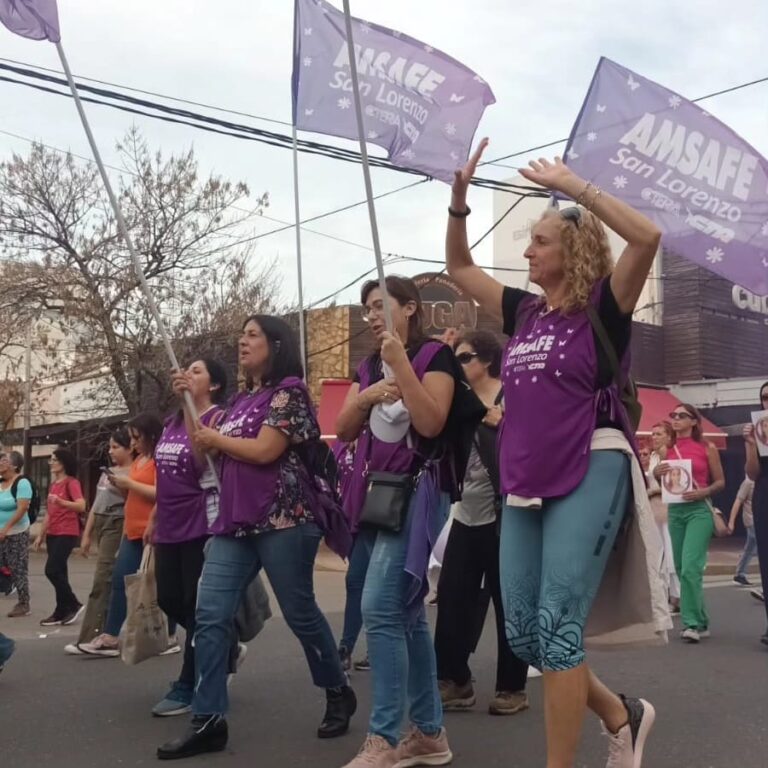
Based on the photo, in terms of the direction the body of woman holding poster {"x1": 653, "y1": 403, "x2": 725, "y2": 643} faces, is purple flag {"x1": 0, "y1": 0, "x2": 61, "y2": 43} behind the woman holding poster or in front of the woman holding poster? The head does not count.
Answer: in front

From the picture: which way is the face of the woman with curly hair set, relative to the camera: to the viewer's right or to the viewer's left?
to the viewer's left

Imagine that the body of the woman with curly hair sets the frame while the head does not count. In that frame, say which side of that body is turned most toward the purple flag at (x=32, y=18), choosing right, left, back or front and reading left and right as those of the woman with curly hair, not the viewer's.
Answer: right

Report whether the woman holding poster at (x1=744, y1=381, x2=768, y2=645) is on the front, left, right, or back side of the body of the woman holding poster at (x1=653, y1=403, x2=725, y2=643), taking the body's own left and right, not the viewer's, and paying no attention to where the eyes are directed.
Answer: left

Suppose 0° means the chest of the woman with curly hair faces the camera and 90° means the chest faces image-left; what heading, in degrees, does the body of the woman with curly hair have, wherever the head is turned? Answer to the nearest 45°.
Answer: approximately 45°

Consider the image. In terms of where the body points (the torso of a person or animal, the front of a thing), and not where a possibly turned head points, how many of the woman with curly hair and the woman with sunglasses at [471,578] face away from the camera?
0

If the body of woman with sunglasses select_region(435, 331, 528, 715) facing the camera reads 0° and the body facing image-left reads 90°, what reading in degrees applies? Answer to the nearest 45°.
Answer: approximately 45°
